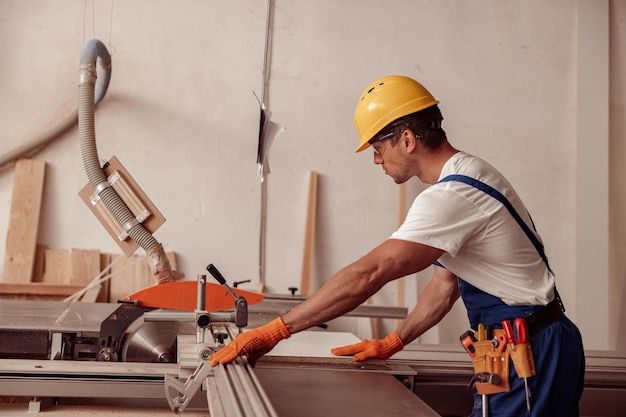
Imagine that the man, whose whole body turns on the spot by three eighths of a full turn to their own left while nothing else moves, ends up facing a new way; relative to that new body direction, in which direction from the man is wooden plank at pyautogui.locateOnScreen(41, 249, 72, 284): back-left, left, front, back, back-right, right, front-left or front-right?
back

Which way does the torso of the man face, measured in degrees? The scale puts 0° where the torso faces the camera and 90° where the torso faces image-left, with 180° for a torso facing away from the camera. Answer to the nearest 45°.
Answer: approximately 90°

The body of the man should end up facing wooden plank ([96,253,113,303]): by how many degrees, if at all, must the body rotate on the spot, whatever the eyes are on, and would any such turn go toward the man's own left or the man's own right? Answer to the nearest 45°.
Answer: approximately 45° to the man's own right

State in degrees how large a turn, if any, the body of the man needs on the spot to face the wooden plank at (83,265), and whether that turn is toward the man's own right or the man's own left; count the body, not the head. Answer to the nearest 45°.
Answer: approximately 45° to the man's own right

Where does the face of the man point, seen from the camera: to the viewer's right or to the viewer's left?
to the viewer's left

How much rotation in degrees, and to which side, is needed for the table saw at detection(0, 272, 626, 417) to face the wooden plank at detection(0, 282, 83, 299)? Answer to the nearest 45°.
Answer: approximately 135° to its left

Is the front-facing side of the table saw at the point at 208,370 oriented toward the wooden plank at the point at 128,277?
no

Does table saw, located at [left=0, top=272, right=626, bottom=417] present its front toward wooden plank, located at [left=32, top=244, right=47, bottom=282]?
no

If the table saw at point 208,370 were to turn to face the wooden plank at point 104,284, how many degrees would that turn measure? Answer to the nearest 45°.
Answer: approximately 135° to its left

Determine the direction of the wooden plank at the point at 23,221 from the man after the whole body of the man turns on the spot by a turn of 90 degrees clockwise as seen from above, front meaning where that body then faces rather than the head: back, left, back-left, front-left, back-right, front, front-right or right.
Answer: front-left

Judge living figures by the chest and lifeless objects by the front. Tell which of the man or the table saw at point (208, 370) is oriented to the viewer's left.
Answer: the man

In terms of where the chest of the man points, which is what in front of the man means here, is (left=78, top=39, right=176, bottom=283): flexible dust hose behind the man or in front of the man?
in front

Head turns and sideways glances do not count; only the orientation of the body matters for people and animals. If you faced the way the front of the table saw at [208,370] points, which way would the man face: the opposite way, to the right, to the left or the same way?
the opposite way

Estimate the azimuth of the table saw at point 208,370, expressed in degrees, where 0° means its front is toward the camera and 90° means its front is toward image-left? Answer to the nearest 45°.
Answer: approximately 270°

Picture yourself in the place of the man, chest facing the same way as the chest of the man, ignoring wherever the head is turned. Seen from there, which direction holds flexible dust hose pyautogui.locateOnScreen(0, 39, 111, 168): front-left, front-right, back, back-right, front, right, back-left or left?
front-right

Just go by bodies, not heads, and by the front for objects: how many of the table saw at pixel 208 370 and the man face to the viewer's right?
1

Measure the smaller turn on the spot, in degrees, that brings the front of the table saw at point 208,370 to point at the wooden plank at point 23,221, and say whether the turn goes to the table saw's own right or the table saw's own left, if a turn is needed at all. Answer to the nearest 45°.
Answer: approximately 135° to the table saw's own left
